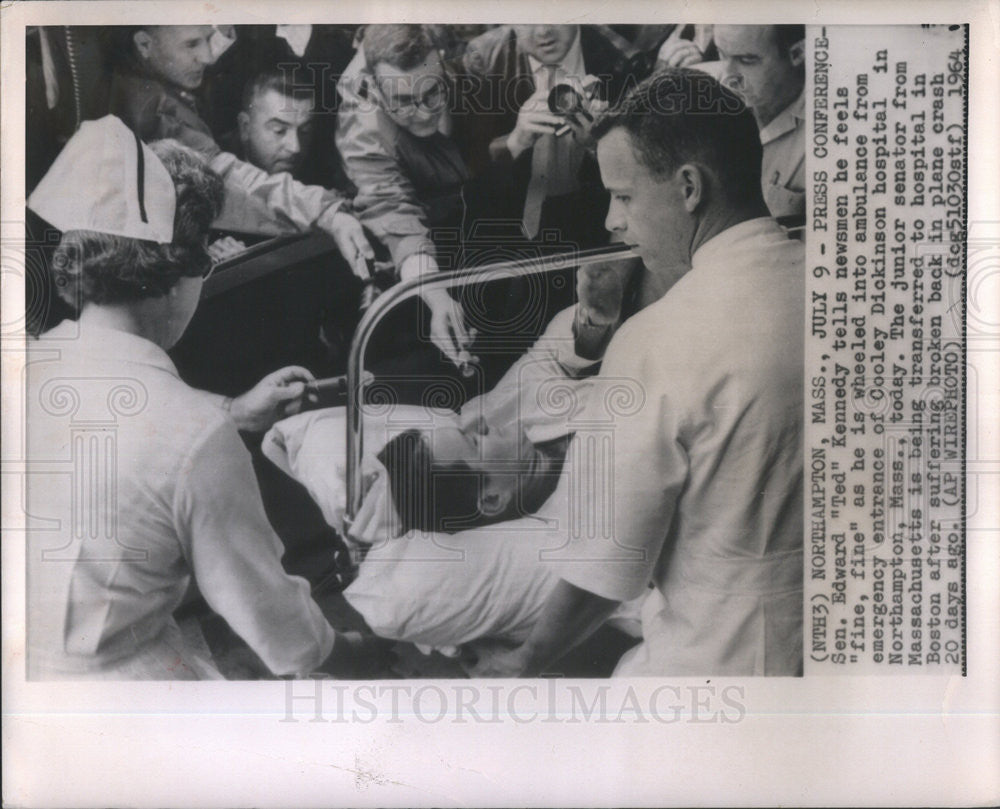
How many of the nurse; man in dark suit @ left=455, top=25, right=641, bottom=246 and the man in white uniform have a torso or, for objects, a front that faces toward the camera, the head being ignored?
1

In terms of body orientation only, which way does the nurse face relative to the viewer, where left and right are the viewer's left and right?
facing away from the viewer and to the right of the viewer

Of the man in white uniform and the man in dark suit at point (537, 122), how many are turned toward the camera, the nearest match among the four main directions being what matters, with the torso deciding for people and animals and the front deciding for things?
1

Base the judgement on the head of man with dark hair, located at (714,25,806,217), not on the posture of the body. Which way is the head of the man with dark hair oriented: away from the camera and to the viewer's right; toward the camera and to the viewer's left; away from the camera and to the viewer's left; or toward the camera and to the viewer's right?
toward the camera and to the viewer's left

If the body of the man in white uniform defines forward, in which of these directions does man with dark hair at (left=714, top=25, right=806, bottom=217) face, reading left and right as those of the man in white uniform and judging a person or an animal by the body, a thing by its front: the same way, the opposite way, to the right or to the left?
to the left

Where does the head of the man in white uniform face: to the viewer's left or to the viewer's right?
to the viewer's left

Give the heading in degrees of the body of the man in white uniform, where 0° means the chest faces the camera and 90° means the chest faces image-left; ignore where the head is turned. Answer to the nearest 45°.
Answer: approximately 135°

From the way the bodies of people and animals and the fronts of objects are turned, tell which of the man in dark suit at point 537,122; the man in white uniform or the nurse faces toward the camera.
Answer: the man in dark suit

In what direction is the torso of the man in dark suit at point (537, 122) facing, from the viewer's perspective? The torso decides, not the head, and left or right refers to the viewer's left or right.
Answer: facing the viewer

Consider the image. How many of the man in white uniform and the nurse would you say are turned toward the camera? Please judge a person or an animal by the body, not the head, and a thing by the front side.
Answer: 0
